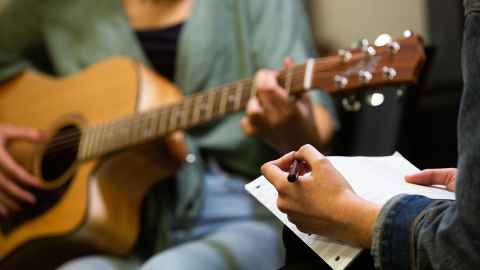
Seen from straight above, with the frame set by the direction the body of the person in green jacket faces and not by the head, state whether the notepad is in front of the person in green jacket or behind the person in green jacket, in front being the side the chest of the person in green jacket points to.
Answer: in front

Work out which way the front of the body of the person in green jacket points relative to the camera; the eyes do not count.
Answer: toward the camera
